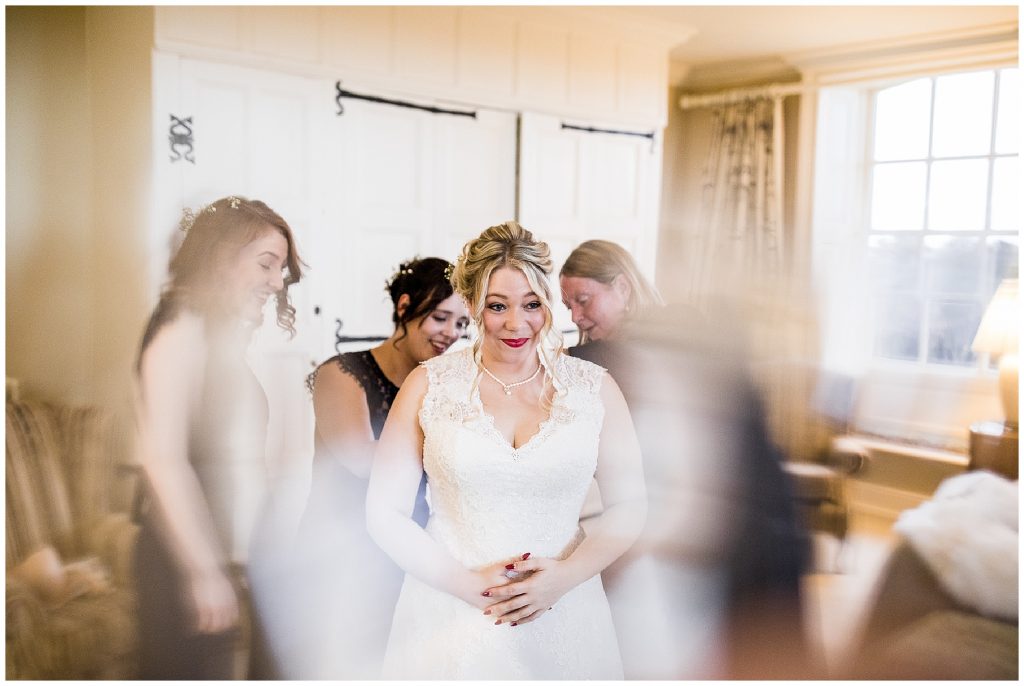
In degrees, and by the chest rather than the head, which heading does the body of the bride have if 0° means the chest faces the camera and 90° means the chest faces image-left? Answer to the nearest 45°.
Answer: approximately 0°

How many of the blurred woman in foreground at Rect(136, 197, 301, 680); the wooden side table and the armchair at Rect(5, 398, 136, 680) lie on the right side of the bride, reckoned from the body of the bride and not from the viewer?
2

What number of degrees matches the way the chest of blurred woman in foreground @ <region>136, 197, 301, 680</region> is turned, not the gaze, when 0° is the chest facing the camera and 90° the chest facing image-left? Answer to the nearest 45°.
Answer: approximately 270°

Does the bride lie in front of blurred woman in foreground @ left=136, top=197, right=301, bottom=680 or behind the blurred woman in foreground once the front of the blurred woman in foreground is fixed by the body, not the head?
in front

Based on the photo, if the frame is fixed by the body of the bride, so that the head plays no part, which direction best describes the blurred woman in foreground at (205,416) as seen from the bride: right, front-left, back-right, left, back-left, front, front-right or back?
right

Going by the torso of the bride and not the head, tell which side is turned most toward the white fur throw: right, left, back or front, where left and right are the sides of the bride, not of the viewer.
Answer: left

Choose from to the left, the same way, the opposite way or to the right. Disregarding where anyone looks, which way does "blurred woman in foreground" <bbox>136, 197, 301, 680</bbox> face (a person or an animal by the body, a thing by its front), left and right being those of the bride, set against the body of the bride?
to the left

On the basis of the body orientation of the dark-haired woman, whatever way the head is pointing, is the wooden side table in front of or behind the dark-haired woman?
in front
